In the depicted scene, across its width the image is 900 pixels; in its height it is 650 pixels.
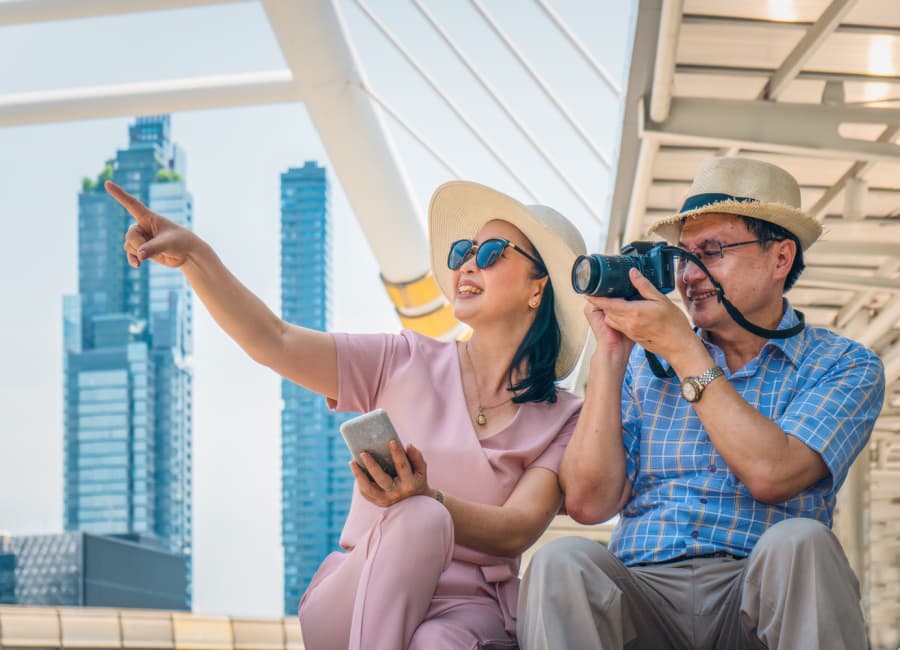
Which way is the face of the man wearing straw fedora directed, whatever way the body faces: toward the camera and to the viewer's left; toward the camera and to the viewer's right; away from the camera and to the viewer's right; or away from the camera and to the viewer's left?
toward the camera and to the viewer's left

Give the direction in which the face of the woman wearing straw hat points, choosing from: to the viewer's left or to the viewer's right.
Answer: to the viewer's left

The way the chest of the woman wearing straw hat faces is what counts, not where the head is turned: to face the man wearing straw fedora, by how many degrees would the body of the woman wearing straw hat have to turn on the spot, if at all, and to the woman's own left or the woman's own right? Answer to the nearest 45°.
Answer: approximately 135° to the woman's own left

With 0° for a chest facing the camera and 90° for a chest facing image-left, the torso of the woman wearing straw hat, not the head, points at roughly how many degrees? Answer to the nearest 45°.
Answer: approximately 45°
